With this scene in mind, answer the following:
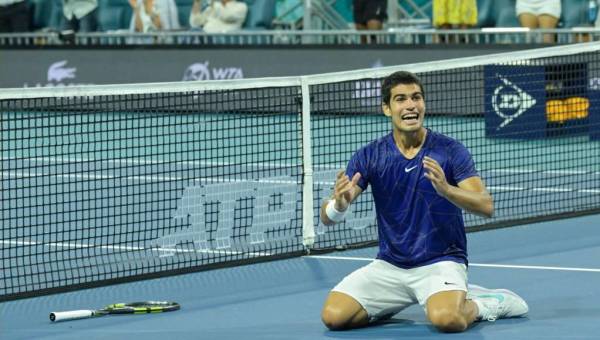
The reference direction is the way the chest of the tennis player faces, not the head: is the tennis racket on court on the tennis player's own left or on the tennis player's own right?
on the tennis player's own right

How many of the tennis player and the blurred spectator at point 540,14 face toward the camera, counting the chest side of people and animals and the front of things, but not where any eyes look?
2

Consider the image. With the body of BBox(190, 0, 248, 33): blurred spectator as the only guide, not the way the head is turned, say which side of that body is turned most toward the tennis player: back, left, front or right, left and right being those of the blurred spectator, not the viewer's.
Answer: front

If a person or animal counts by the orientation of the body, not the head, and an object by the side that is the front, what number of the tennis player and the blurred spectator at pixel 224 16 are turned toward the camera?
2

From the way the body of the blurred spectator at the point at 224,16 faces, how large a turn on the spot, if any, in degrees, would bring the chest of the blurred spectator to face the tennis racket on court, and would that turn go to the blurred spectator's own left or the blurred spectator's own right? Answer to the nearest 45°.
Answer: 0° — they already face it

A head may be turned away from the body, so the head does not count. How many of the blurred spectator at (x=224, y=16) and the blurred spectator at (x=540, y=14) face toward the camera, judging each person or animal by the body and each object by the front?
2

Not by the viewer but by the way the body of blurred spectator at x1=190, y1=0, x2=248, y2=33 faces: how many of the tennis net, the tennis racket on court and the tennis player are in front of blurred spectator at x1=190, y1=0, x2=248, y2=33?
3

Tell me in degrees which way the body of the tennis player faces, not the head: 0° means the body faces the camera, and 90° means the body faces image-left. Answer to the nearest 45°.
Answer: approximately 0°

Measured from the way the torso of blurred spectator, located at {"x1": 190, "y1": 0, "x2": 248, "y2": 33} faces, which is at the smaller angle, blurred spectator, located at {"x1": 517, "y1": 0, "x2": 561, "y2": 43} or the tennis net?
the tennis net

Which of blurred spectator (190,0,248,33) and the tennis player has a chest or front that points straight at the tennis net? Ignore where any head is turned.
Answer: the blurred spectator

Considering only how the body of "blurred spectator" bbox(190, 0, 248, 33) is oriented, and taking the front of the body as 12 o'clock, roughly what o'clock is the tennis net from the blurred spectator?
The tennis net is roughly at 12 o'clock from the blurred spectator.

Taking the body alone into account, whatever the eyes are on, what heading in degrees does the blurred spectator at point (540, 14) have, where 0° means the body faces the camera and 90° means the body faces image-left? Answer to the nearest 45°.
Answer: approximately 0°
